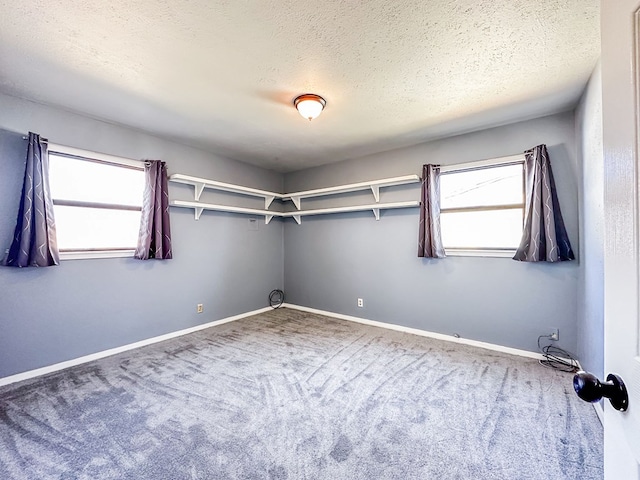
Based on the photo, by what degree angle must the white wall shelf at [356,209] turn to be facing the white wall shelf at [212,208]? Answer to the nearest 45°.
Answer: approximately 45° to its right

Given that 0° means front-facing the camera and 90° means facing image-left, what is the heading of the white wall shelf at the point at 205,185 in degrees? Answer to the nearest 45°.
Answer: approximately 315°

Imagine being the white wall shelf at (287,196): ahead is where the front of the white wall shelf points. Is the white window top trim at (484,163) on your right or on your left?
on your left

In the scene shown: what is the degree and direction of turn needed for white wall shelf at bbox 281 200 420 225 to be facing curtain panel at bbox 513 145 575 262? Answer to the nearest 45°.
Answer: approximately 90° to its left

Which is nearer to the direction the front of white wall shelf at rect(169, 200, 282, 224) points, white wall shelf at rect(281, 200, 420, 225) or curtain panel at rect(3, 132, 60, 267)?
the white wall shelf

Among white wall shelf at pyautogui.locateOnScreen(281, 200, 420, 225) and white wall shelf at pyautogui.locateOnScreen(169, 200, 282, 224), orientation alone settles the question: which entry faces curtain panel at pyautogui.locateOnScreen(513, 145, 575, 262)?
white wall shelf at pyautogui.locateOnScreen(169, 200, 282, 224)

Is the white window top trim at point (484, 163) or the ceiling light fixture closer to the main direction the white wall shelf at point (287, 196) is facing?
the ceiling light fixture

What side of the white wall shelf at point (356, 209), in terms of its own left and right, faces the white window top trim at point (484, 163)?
left
